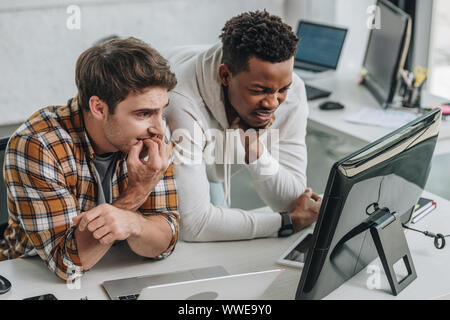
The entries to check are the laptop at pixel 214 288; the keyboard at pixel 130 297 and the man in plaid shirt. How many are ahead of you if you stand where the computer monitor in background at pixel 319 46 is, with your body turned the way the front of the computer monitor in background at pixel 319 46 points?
3

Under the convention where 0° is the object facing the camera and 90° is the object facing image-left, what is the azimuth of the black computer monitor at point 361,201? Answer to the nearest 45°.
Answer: approximately 135°

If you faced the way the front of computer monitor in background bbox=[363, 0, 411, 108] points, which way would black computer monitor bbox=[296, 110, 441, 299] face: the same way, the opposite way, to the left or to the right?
to the right

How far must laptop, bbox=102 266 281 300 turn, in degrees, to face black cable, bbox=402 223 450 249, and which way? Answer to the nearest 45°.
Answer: approximately 90° to its right

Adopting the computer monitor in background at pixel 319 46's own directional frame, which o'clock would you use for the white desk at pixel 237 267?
The white desk is roughly at 12 o'clock from the computer monitor in background.

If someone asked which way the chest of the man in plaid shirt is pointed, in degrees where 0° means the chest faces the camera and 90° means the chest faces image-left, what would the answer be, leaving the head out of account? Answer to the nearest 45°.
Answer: approximately 315°

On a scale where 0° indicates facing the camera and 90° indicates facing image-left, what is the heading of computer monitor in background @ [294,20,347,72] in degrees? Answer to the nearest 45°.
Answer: approximately 0°

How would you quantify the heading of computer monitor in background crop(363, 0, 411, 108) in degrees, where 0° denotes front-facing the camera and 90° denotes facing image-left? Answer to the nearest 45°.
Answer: approximately 45°

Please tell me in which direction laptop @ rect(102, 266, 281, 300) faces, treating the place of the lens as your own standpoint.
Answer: facing away from the viewer and to the left of the viewer
